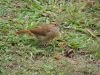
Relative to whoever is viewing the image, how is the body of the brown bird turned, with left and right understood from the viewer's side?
facing to the right of the viewer
